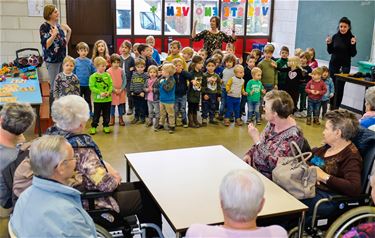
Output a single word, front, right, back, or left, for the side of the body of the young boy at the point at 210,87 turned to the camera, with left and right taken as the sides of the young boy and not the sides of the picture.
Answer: front

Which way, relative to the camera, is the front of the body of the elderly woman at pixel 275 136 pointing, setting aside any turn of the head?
to the viewer's left

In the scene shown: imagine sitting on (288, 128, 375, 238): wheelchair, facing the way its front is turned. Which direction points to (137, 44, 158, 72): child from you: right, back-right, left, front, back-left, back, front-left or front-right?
front-right

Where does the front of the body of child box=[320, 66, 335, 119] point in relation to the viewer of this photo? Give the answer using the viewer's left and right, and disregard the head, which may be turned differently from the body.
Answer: facing the viewer and to the left of the viewer

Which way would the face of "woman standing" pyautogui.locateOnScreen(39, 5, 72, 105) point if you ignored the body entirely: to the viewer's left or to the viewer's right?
to the viewer's right

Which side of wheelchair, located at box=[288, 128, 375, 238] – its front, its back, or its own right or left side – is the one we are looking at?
left

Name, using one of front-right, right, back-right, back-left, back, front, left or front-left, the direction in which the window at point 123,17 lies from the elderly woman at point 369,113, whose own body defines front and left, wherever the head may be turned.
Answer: front-right

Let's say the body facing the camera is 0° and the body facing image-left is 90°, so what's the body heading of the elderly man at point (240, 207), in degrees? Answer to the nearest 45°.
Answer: approximately 180°

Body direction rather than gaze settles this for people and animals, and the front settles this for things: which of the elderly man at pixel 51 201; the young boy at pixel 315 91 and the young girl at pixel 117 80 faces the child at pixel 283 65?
the elderly man

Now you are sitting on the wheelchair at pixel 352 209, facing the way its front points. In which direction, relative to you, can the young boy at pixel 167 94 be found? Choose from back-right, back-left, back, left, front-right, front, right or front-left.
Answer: front-right

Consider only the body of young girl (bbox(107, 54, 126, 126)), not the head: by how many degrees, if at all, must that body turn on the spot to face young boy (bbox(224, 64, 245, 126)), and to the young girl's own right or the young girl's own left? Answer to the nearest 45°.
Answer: approximately 90° to the young girl's own left

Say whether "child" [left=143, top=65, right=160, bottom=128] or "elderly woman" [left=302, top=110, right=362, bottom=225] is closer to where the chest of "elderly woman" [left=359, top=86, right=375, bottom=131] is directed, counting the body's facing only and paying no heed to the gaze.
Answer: the child

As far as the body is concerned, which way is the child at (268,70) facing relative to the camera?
toward the camera

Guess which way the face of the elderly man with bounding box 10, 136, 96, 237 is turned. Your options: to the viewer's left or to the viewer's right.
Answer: to the viewer's right

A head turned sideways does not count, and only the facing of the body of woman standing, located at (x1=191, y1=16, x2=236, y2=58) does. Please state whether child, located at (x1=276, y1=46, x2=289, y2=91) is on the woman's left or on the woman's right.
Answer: on the woman's left

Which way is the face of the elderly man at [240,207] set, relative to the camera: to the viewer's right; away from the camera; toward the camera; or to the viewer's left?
away from the camera

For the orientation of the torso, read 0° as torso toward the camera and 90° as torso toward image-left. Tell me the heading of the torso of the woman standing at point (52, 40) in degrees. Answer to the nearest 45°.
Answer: approximately 315°

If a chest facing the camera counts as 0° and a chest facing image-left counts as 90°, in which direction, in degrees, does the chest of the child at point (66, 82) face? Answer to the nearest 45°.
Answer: approximately 0°

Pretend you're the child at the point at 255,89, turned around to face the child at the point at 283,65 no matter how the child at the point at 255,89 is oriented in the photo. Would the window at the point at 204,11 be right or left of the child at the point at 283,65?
left

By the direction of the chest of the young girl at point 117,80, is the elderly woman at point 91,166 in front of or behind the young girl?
in front
